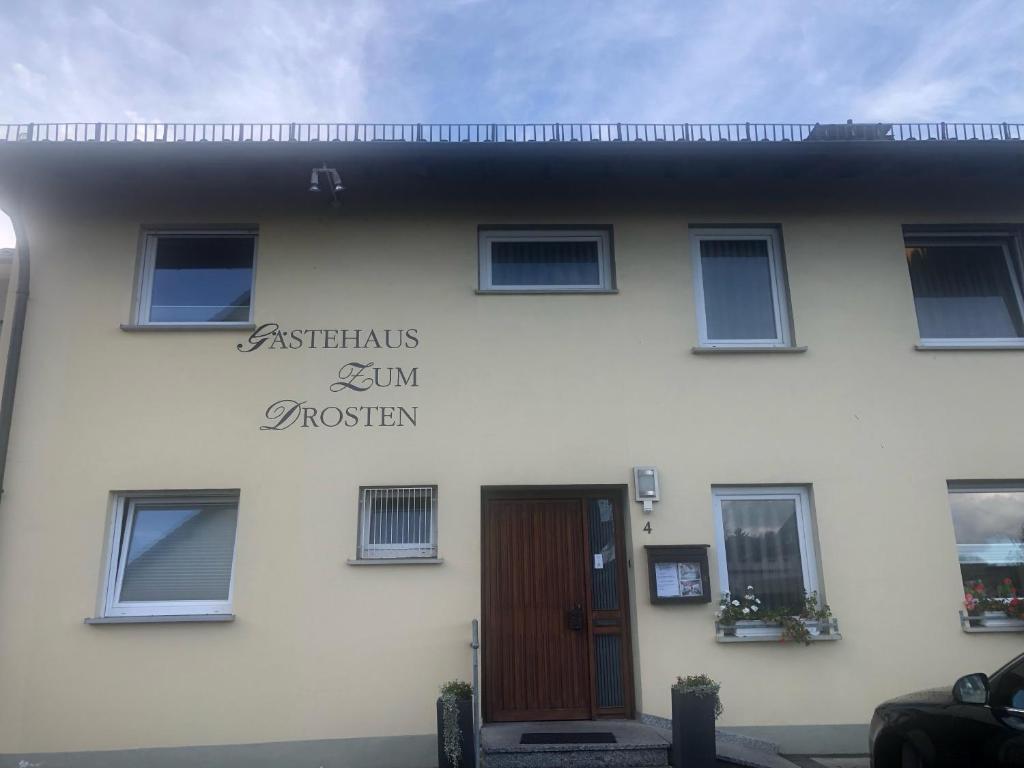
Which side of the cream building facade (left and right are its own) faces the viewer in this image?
front

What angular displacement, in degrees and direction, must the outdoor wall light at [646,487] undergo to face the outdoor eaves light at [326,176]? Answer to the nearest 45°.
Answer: approximately 45° to its right

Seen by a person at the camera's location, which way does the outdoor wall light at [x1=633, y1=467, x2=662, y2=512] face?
facing the viewer

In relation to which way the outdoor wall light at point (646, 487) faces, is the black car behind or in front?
in front

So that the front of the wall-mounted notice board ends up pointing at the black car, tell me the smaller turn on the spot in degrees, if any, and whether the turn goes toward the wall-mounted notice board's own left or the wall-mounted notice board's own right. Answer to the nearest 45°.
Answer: approximately 45° to the wall-mounted notice board's own left

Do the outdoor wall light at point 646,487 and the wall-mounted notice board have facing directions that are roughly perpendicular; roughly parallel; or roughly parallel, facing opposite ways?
roughly parallel

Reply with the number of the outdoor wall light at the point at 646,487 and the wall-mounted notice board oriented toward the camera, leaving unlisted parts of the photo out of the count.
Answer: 2
